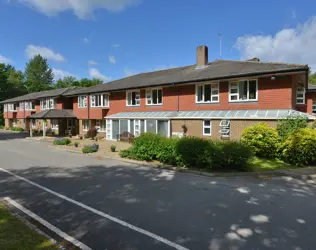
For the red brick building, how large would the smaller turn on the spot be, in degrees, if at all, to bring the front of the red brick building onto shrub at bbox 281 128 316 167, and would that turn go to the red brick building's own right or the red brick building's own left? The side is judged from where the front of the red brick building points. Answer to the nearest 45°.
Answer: approximately 45° to the red brick building's own left

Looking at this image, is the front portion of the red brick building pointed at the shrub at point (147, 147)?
yes

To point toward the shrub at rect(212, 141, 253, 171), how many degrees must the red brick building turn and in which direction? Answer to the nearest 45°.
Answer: approximately 45° to its left

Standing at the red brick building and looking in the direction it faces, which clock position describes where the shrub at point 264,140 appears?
The shrub is roughly at 10 o'clock from the red brick building.

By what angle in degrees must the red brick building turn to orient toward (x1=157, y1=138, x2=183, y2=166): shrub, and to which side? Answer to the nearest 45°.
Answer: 0° — it already faces it

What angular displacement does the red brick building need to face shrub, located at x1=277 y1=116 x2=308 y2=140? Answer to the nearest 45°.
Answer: approximately 90° to its left

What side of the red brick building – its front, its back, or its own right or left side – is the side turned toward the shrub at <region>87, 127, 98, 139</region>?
right

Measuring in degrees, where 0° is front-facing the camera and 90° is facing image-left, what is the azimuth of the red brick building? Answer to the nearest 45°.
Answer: approximately 45°

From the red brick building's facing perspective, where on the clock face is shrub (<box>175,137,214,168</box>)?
The shrub is roughly at 11 o'clock from the red brick building.

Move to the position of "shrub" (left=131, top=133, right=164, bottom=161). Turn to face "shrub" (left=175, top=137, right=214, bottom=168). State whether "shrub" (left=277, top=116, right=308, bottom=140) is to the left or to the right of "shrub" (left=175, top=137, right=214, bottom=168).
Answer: left
